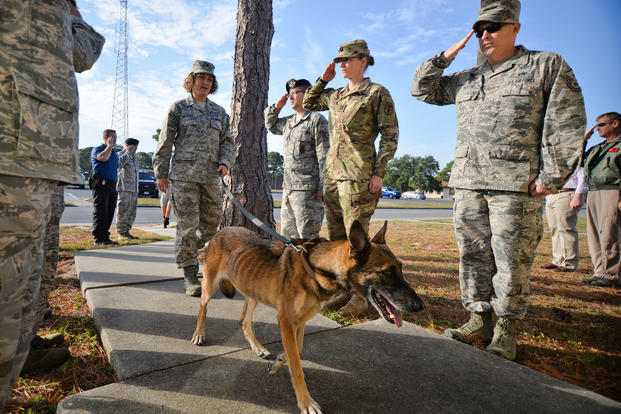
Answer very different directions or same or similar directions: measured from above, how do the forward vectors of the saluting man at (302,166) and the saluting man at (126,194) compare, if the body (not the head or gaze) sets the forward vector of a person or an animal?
very different directions

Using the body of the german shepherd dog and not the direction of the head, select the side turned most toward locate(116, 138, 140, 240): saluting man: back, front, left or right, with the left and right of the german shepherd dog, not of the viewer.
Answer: back

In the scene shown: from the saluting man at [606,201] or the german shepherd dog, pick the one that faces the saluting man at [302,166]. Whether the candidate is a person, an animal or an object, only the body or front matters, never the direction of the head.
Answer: the saluting man at [606,201]

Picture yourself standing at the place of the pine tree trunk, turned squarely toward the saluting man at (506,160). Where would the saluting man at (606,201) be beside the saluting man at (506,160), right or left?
left

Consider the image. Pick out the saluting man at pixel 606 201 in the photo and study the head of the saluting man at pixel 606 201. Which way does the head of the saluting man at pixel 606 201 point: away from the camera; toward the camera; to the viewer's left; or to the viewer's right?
to the viewer's left

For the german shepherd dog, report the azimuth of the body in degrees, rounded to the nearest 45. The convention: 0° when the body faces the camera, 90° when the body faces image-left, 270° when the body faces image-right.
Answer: approximately 315°

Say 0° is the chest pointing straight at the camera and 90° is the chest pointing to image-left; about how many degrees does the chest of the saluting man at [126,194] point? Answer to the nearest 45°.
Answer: approximately 270°

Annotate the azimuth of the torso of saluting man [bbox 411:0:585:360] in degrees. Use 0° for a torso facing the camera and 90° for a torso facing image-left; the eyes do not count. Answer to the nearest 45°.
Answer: approximately 45°

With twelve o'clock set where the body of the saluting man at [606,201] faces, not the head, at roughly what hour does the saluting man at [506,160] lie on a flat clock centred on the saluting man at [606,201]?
the saluting man at [506,160] is roughly at 11 o'clock from the saluting man at [606,201].

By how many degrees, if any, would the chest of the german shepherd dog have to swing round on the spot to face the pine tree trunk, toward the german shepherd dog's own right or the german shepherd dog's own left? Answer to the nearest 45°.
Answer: approximately 135° to the german shepherd dog's own left

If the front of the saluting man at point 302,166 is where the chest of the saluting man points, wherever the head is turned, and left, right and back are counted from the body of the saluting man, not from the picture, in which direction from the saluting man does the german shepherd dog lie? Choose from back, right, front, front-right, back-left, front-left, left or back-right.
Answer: front-left

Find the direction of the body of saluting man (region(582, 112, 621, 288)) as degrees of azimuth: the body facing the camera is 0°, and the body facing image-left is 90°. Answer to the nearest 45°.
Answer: approximately 45°
